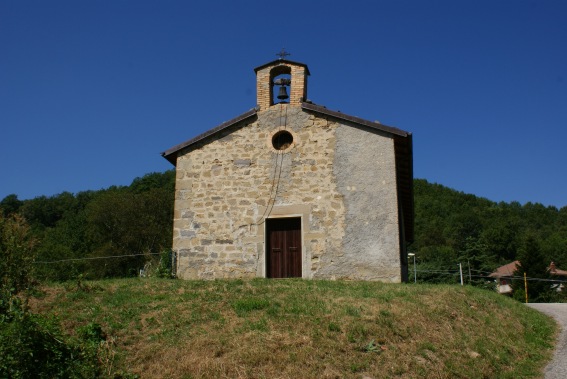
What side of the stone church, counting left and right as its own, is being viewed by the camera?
front

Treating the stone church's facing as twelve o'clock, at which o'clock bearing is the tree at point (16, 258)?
The tree is roughly at 2 o'clock from the stone church.
